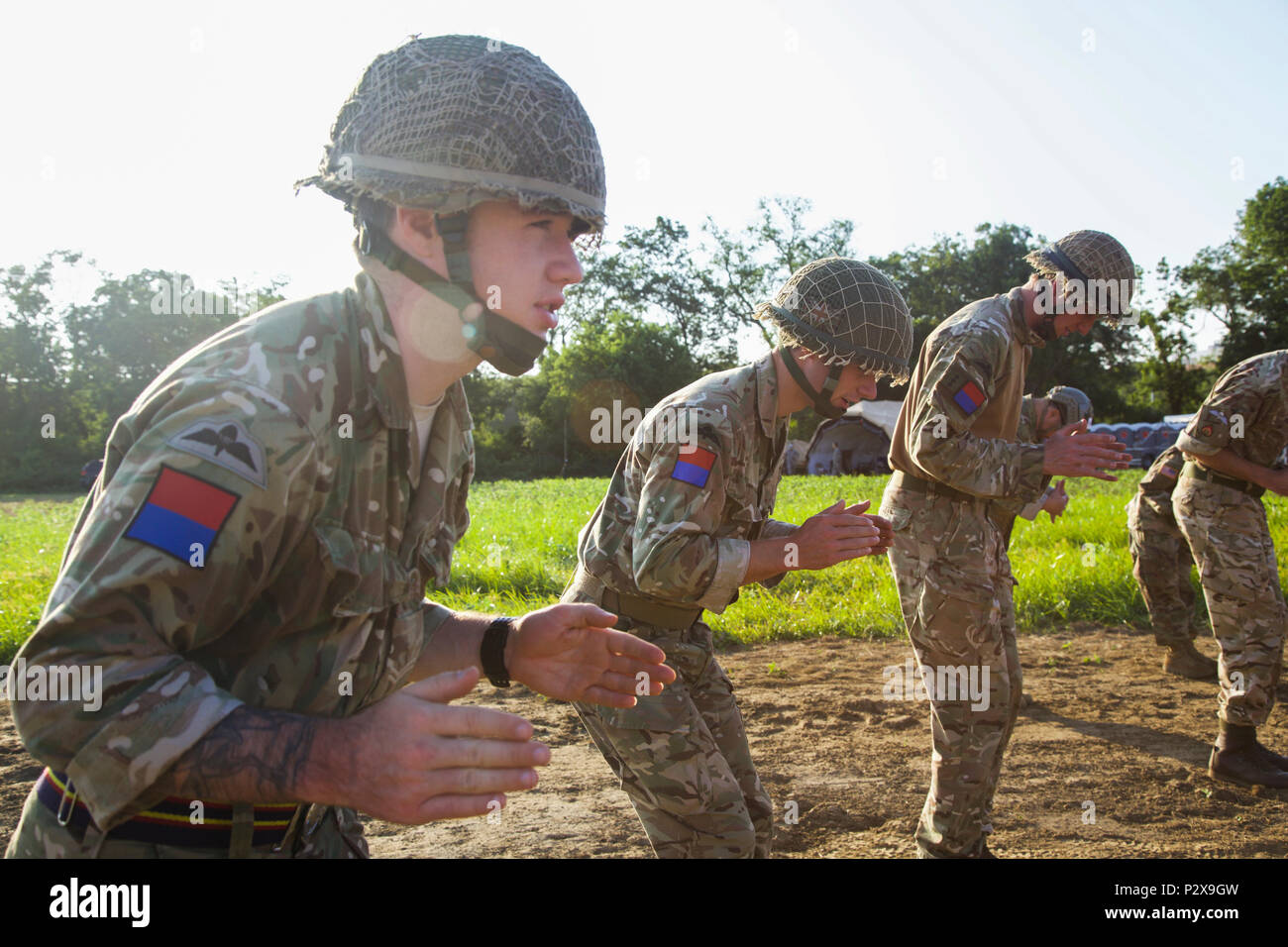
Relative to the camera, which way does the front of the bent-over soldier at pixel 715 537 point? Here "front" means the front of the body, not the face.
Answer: to the viewer's right

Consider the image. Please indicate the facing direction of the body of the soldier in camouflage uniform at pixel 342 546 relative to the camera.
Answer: to the viewer's right

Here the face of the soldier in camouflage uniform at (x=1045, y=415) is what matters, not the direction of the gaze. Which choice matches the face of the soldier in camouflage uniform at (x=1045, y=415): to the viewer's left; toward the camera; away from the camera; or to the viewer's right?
to the viewer's right

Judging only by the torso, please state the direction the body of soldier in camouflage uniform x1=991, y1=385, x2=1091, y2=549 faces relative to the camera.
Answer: to the viewer's right

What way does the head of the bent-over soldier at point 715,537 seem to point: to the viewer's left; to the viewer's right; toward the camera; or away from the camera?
to the viewer's right

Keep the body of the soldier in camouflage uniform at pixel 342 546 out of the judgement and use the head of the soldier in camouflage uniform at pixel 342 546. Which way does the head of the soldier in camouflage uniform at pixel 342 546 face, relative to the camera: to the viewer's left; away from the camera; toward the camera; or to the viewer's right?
to the viewer's right

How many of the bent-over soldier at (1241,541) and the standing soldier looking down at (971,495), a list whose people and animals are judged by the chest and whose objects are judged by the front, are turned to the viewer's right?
2

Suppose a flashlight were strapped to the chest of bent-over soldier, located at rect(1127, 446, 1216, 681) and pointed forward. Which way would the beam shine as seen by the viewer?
to the viewer's right

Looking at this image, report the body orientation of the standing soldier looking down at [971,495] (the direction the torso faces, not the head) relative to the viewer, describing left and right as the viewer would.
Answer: facing to the right of the viewer
